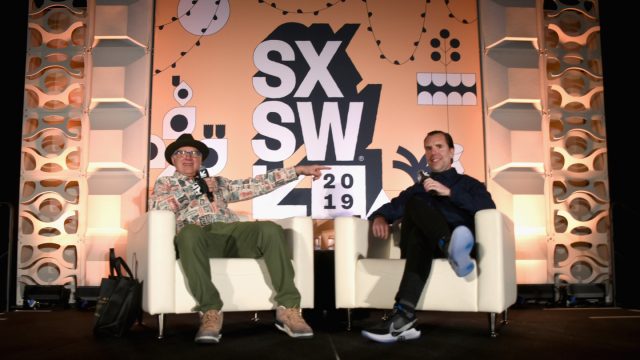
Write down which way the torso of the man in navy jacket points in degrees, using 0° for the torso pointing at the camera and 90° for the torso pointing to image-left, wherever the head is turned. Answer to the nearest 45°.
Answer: approximately 45°

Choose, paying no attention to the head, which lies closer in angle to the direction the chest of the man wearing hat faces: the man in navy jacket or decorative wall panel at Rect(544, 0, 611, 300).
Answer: the man in navy jacket

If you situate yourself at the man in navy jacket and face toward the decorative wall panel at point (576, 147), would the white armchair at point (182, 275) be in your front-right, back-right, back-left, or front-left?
back-left
